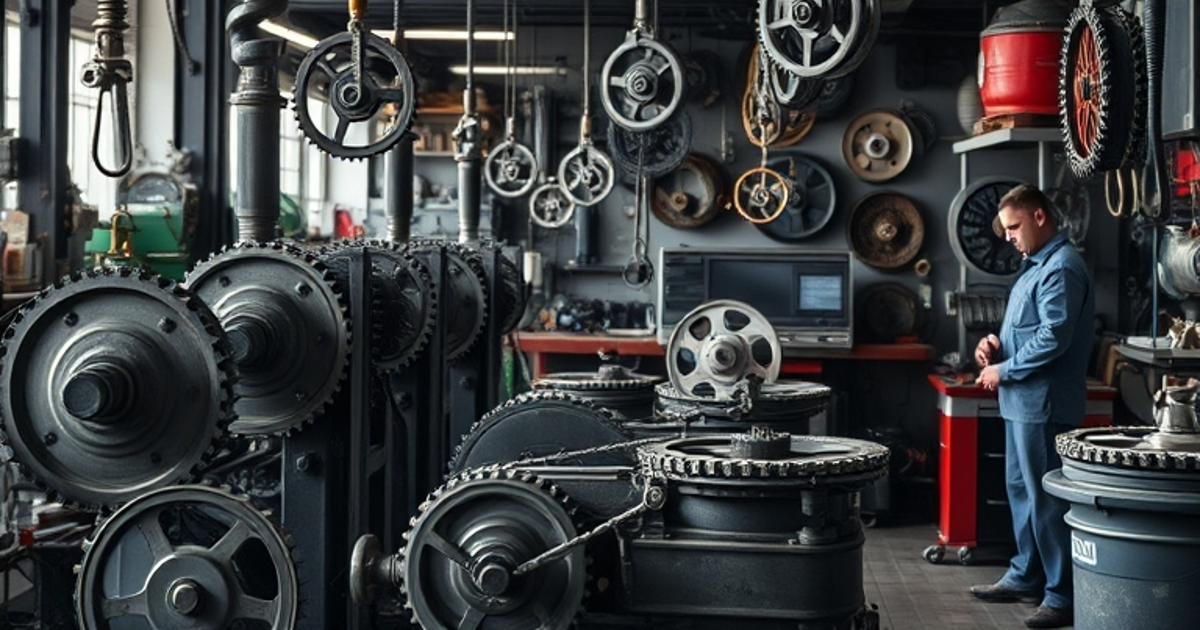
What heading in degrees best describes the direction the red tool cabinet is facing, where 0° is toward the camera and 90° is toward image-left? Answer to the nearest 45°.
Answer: approximately 315°

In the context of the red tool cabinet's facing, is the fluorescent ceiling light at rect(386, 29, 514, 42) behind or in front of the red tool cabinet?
behind

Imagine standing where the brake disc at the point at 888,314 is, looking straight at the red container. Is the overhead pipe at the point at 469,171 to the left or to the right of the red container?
right

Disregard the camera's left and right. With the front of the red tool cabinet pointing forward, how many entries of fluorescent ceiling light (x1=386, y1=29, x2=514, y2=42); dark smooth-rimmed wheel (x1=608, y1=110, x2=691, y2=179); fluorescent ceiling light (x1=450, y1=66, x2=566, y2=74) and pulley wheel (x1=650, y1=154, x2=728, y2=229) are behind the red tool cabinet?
4

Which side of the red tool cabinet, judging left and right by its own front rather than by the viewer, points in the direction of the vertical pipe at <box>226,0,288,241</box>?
right

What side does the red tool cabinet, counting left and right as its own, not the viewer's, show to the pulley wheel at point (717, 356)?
right

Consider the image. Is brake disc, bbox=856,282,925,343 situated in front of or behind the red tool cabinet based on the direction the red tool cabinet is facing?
behind

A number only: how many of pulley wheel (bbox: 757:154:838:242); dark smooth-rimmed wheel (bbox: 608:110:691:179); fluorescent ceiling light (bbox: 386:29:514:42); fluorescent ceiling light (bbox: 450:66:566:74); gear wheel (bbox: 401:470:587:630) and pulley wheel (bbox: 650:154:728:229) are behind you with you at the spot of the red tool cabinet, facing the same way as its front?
5

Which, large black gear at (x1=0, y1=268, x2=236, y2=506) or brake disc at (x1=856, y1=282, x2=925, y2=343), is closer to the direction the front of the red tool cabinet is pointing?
the large black gear

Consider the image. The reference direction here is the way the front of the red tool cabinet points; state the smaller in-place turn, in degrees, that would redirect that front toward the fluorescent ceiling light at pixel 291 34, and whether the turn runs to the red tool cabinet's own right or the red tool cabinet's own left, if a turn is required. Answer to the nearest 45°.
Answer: approximately 135° to the red tool cabinet's own right

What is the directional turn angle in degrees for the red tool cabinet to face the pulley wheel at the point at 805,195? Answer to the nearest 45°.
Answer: approximately 180°
